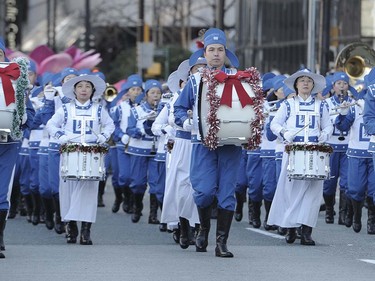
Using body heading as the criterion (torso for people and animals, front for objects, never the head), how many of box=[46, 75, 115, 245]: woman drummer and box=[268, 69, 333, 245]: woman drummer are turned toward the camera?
2

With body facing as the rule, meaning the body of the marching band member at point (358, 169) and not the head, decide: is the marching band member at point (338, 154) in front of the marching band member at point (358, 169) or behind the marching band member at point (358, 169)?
behind

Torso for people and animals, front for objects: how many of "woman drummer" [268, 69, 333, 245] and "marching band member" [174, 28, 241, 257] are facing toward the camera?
2

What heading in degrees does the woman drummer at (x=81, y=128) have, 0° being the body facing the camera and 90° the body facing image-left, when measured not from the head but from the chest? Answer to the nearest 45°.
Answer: approximately 0°
